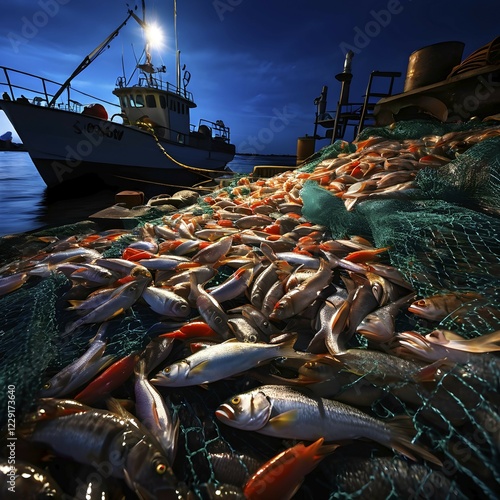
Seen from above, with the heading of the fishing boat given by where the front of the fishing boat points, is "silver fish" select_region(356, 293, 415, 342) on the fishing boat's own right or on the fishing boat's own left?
on the fishing boat's own left

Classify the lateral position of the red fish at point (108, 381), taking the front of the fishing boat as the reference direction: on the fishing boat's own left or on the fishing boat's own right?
on the fishing boat's own left

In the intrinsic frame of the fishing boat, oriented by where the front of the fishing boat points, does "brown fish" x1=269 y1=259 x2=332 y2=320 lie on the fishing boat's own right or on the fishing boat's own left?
on the fishing boat's own left

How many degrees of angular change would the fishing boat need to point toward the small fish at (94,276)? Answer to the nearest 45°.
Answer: approximately 45° to its left

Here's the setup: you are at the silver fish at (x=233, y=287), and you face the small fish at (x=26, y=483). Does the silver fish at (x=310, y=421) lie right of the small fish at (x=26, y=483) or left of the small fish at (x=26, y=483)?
left

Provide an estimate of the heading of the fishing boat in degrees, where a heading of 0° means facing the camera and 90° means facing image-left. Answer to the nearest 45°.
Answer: approximately 45°

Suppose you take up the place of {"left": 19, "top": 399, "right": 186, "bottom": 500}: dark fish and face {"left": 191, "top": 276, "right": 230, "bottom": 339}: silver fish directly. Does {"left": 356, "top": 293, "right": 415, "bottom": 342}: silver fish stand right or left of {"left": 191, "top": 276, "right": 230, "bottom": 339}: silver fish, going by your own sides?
right

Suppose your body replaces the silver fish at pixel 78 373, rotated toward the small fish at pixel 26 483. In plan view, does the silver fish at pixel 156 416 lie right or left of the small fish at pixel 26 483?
left
